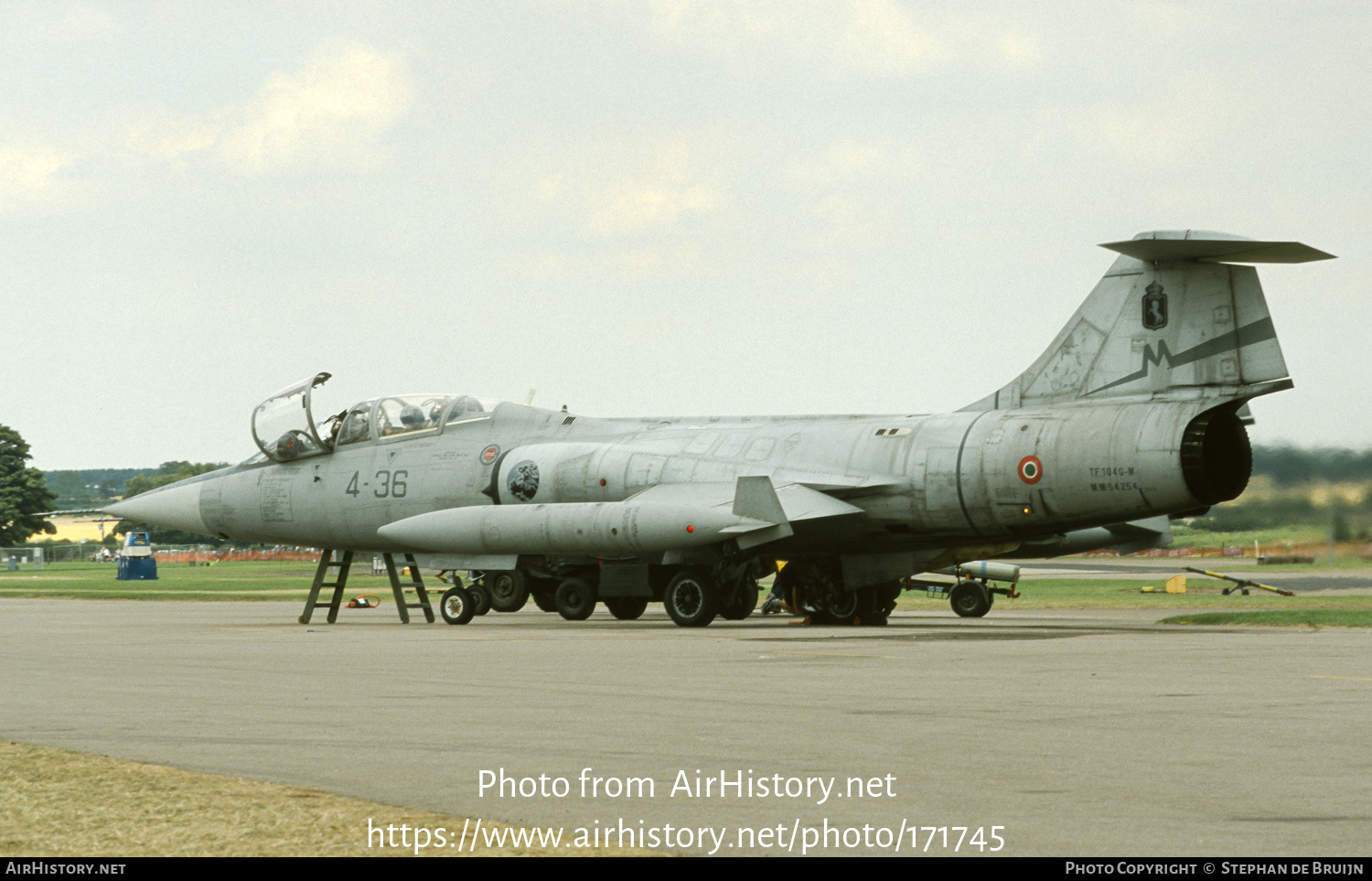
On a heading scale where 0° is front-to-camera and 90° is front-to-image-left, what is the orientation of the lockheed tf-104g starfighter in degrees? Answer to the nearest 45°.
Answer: approximately 135°
